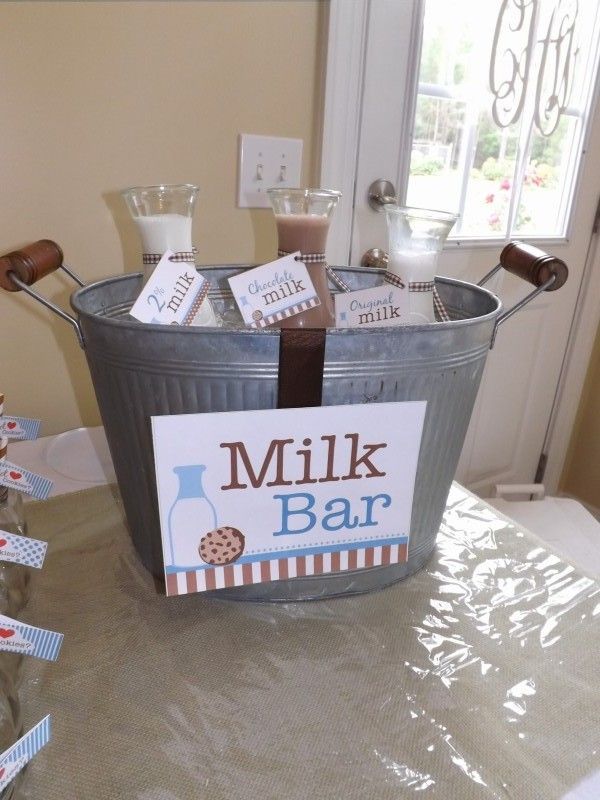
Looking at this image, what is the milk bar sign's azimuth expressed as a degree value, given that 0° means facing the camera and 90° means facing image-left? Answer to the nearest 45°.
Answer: approximately 0°

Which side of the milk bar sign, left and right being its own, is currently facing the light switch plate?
back

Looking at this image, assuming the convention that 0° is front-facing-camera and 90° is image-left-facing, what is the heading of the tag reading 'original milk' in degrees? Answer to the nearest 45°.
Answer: approximately 0°

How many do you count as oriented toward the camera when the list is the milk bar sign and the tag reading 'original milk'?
2
